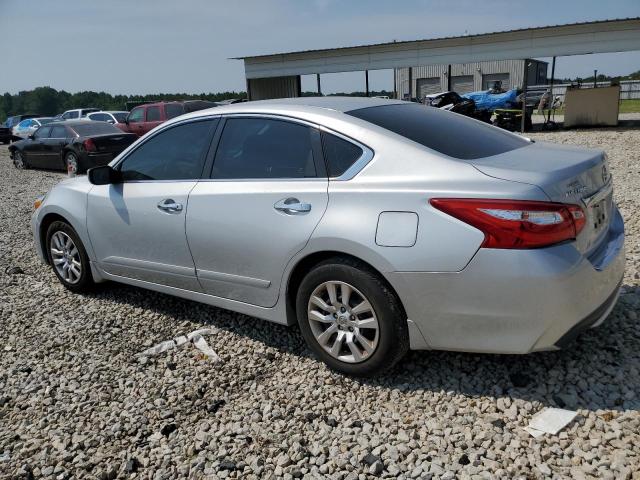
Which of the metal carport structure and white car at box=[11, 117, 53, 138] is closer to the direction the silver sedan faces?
the white car

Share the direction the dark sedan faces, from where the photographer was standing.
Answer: facing away from the viewer and to the left of the viewer

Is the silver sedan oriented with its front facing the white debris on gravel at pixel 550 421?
no

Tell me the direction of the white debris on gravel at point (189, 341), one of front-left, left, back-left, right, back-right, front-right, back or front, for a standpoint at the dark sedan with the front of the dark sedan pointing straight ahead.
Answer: back-left

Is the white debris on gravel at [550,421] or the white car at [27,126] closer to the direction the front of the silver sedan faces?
the white car

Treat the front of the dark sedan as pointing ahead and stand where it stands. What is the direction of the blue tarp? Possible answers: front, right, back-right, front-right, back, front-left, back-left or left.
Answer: back-right

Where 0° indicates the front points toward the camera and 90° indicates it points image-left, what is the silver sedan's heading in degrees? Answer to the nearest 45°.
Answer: approximately 135°

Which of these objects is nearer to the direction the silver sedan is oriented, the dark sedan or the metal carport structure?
the dark sedan

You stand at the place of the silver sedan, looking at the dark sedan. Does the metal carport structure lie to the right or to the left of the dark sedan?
right

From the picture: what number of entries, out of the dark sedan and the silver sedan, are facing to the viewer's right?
0

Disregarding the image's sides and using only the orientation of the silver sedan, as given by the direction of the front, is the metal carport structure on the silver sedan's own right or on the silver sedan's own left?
on the silver sedan's own right

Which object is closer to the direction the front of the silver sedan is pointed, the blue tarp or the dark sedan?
the dark sedan

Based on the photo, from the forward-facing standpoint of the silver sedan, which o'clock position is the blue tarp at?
The blue tarp is roughly at 2 o'clock from the silver sedan.

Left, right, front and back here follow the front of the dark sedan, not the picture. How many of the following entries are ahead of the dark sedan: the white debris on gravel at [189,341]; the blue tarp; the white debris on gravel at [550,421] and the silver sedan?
0

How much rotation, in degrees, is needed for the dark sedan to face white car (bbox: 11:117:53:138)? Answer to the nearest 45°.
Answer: approximately 45° to its right

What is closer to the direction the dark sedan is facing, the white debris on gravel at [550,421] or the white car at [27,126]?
the white car

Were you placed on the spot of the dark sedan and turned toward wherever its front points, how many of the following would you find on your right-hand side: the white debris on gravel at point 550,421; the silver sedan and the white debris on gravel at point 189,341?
0

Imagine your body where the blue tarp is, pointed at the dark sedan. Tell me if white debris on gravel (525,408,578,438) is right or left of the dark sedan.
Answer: left

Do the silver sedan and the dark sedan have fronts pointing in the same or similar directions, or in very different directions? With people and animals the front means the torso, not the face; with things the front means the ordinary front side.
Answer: same or similar directions
